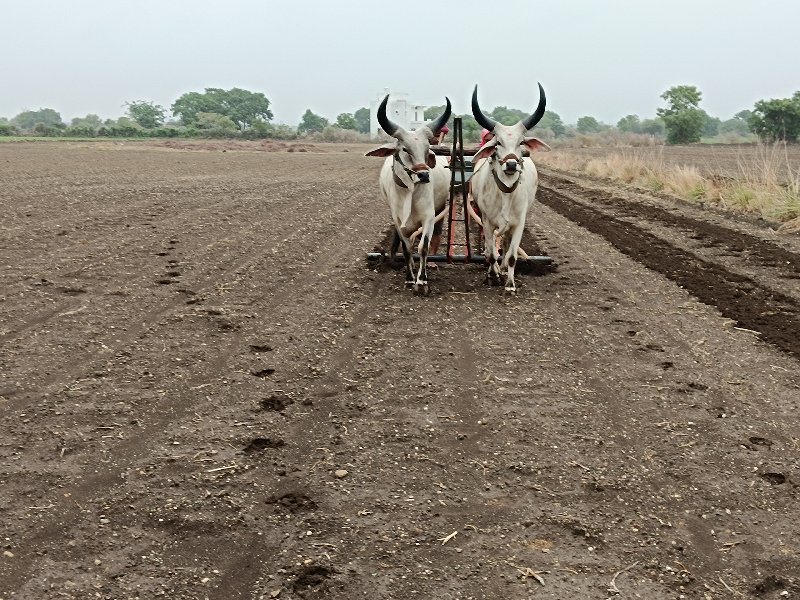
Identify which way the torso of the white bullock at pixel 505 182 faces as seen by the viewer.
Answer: toward the camera
